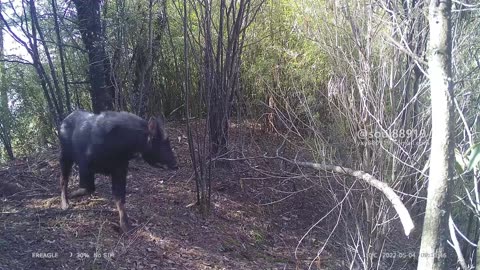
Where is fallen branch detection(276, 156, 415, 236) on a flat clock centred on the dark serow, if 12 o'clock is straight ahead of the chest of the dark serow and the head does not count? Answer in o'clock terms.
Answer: The fallen branch is roughly at 12 o'clock from the dark serow.

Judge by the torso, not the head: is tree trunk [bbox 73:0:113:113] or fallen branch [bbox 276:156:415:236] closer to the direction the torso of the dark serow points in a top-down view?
the fallen branch

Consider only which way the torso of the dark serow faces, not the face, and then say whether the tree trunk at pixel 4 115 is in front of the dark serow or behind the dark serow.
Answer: behind

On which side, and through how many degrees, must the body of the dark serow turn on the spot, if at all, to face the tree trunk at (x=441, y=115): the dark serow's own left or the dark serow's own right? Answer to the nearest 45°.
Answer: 0° — it already faces it

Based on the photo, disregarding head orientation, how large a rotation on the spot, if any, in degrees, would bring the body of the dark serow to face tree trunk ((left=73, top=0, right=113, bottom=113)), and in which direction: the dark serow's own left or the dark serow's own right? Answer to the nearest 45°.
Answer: approximately 135° to the dark serow's own left

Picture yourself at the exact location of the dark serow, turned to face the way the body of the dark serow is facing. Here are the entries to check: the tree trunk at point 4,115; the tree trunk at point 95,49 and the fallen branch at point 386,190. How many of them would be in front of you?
1

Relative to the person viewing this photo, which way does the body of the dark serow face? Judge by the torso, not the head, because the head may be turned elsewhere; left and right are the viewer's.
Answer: facing the viewer and to the right of the viewer
